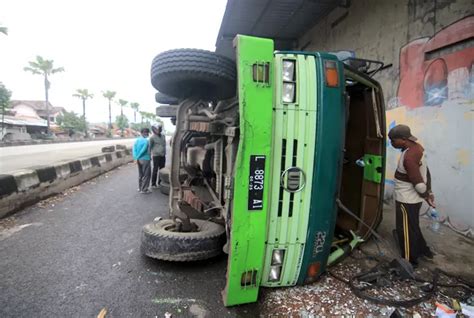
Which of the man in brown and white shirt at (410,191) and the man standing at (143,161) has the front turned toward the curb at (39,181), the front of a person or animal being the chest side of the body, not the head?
the man in brown and white shirt

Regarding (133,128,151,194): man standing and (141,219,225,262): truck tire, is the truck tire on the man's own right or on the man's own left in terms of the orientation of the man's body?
on the man's own right

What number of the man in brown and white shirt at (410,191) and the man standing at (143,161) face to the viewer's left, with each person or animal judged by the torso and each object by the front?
1

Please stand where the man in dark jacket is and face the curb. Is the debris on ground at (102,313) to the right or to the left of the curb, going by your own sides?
left

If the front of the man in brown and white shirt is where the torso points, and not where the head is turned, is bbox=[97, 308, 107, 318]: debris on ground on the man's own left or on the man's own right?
on the man's own left

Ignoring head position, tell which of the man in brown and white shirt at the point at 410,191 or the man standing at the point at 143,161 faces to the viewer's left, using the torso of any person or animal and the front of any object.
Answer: the man in brown and white shirt

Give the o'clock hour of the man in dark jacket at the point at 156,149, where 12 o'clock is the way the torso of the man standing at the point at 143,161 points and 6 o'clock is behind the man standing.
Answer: The man in dark jacket is roughly at 10 o'clock from the man standing.

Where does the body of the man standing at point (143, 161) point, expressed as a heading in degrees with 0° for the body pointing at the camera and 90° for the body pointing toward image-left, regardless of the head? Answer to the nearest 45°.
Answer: approximately 270°

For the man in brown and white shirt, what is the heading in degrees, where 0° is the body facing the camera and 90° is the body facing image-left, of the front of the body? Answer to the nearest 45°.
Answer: approximately 90°
